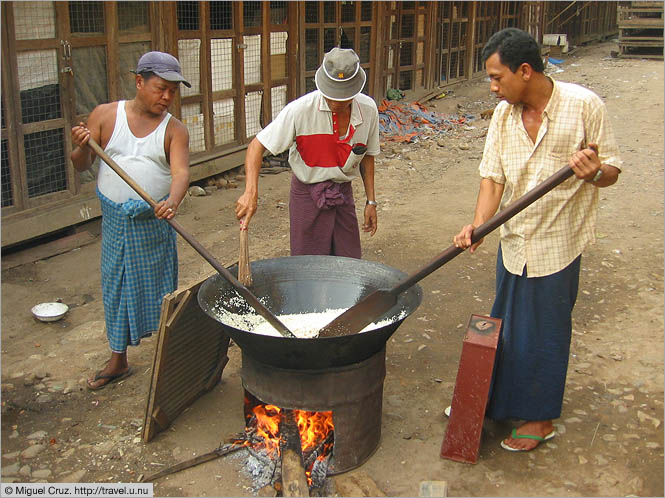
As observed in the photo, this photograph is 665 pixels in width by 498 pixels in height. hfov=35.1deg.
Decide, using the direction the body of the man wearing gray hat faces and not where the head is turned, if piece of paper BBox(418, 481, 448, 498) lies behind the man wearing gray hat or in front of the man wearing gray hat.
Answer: in front

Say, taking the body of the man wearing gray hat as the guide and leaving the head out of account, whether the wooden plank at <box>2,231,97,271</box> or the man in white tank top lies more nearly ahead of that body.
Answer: the man in white tank top

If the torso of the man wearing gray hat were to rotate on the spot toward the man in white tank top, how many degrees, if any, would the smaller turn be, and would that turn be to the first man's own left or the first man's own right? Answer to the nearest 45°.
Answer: approximately 90° to the first man's own right

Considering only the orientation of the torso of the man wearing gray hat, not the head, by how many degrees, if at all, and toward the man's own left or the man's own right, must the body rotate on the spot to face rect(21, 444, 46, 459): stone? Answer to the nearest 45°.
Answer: approximately 45° to the man's own right

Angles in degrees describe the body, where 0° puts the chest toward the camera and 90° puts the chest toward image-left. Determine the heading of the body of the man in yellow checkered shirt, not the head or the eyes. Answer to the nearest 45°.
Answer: approximately 45°

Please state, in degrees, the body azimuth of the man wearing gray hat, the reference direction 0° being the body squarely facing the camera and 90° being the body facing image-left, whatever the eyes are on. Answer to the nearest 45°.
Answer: approximately 0°

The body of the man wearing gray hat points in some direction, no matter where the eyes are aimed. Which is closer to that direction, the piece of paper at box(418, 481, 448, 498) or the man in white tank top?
the piece of paper

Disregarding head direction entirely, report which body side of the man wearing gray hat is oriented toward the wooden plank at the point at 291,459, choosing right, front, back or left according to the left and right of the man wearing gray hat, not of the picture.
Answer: front

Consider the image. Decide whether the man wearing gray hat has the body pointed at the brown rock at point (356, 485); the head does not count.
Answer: yes
